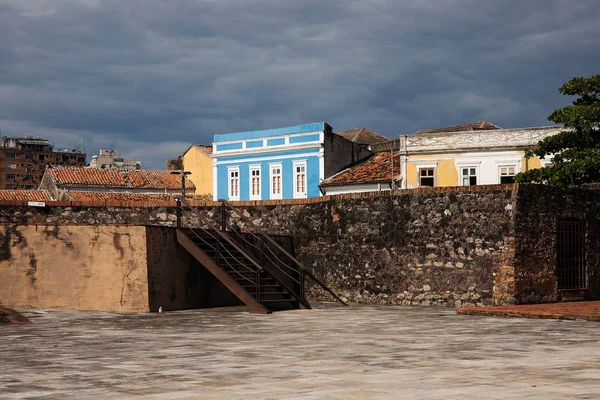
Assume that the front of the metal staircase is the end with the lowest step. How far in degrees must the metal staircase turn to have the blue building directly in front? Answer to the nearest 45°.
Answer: approximately 135° to its left

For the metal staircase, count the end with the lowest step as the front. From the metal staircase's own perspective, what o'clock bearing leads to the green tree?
The green tree is roughly at 9 o'clock from the metal staircase.

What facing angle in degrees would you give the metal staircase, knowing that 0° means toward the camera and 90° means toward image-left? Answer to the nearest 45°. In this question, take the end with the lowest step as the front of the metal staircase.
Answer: approximately 315°

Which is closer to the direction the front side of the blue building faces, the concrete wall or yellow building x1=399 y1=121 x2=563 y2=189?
the concrete wall

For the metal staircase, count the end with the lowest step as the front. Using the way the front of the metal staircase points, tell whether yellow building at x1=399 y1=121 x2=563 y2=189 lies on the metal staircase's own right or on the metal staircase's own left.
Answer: on the metal staircase's own left

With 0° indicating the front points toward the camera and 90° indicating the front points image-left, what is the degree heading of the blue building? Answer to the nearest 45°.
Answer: approximately 45°

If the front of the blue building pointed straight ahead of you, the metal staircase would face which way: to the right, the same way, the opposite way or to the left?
to the left

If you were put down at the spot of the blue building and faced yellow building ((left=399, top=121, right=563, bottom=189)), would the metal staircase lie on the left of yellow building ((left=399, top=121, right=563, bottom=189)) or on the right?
right

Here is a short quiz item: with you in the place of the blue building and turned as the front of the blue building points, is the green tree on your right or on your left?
on your left
